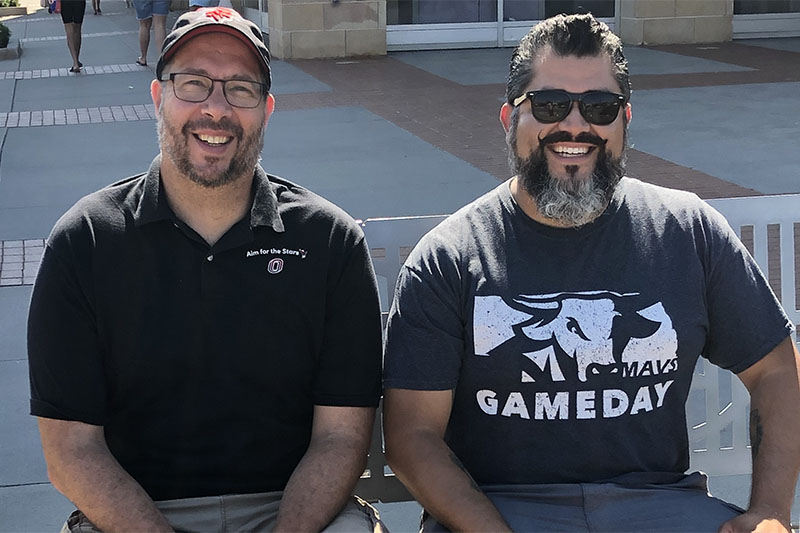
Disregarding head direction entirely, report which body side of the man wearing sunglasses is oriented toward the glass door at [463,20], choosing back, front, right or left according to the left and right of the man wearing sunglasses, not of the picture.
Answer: back

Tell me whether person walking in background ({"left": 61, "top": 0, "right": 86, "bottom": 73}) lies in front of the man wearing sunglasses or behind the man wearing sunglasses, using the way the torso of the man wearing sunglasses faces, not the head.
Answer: behind

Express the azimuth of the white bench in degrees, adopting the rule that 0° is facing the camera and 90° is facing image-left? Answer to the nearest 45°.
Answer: approximately 0°

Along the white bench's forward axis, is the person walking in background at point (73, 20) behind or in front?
behind

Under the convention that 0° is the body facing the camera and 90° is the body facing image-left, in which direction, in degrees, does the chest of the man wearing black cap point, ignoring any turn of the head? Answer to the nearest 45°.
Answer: approximately 0°

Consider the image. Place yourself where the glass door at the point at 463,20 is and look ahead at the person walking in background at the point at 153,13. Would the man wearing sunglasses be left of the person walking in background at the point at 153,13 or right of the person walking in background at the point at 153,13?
left

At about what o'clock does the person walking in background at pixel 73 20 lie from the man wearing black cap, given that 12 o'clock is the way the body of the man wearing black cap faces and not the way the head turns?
The person walking in background is roughly at 6 o'clock from the man wearing black cap.

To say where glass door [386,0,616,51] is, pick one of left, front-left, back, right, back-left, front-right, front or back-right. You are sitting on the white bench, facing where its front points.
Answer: back

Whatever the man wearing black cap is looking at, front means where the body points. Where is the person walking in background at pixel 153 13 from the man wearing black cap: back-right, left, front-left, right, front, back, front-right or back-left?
back
